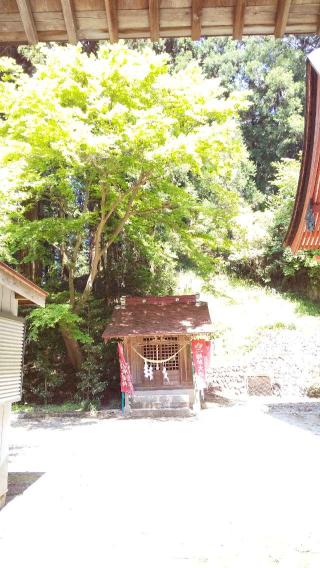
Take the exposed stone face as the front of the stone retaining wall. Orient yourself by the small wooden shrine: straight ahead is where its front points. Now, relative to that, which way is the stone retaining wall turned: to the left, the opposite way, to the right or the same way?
the same way

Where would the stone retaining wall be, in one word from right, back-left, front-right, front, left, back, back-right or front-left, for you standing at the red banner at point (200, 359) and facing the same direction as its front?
back-left

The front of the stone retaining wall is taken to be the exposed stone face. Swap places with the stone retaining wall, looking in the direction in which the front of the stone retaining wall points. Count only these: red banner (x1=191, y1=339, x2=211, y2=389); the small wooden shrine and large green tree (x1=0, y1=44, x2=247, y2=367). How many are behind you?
0

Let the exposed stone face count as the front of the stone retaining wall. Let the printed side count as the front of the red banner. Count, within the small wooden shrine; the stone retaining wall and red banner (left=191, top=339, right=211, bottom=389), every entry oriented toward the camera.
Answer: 3

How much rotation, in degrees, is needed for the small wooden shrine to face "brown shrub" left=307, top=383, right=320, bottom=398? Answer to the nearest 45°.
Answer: approximately 90° to its left

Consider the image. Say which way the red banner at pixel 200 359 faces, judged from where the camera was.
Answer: facing the viewer

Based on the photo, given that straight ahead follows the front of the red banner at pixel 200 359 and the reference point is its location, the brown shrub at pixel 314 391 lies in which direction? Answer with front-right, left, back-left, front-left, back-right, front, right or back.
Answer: back-left

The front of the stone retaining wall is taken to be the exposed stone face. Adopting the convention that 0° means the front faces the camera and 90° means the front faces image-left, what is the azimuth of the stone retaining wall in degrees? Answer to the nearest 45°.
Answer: approximately 0°

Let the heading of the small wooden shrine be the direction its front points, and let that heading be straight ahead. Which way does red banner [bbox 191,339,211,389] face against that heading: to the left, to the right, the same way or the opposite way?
the same way

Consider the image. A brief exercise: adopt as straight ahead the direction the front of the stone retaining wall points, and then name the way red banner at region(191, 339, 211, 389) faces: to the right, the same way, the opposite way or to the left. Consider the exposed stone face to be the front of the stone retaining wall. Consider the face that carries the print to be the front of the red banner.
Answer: the same way

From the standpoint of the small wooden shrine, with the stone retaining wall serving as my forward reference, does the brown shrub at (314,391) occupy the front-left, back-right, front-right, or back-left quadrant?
front-right

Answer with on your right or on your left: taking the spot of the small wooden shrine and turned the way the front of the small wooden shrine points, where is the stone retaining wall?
on your left

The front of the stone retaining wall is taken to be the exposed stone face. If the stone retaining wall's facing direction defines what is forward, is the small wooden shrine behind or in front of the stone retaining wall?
in front

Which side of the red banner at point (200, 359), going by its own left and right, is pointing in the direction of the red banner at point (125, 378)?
right

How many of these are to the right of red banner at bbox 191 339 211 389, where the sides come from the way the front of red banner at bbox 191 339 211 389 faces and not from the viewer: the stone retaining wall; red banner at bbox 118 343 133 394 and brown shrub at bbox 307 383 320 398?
1
